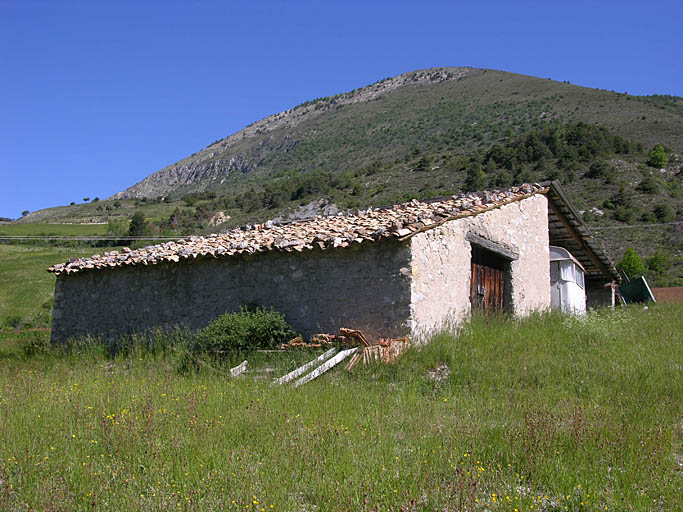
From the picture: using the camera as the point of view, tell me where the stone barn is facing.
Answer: facing the viewer and to the right of the viewer

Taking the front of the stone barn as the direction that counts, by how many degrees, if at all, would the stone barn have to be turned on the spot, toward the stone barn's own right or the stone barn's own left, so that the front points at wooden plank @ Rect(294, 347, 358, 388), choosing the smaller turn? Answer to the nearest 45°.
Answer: approximately 45° to the stone barn's own right

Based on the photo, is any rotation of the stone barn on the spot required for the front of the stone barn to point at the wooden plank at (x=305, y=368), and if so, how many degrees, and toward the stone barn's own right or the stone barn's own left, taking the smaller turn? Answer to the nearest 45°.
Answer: approximately 45° to the stone barn's own right

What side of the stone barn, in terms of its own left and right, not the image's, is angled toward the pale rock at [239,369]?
right
